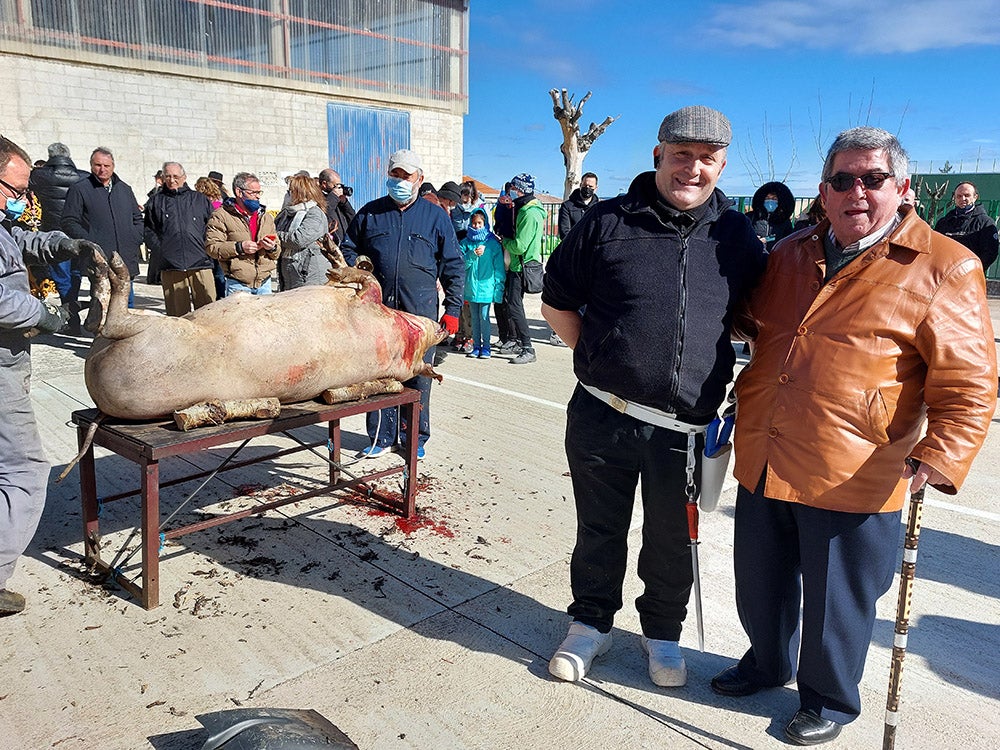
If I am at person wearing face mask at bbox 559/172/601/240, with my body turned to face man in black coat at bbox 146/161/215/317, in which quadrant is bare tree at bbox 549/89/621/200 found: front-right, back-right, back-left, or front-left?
back-right

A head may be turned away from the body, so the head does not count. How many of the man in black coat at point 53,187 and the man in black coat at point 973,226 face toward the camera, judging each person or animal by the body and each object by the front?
1

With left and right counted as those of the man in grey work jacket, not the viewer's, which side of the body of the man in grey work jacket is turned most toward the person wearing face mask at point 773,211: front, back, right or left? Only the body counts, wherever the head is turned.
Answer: front

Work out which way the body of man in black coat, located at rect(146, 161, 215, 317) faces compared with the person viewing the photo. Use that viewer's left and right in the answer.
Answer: facing the viewer

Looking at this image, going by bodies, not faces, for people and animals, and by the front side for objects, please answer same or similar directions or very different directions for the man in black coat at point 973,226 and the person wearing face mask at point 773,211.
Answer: same or similar directions

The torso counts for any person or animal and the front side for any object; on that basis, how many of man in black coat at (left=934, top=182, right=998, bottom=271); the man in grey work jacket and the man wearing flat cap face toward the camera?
2

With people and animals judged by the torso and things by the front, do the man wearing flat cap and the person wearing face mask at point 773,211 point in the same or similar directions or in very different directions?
same or similar directions

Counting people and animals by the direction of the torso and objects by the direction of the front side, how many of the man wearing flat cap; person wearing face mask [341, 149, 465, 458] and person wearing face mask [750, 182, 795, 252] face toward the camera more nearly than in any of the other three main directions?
3

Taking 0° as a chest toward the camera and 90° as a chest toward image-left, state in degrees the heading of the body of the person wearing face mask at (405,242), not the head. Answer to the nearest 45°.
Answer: approximately 0°

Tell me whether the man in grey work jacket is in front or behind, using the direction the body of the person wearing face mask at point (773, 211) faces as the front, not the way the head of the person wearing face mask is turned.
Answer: in front

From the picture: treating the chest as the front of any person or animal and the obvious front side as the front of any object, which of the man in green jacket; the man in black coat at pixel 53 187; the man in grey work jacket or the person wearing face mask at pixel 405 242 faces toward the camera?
the person wearing face mask

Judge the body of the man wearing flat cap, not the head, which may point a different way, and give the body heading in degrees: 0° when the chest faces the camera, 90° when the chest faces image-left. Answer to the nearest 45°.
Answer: approximately 0°

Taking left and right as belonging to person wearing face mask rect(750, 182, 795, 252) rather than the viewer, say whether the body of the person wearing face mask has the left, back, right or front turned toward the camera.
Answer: front

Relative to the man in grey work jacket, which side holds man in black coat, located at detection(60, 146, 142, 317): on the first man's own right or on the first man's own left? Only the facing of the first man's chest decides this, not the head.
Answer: on the first man's own left

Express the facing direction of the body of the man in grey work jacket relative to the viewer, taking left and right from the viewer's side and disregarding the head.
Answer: facing to the right of the viewer

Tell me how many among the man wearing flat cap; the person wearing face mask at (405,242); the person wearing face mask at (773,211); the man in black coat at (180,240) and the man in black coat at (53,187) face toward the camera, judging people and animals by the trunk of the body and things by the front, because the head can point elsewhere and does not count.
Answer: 4
